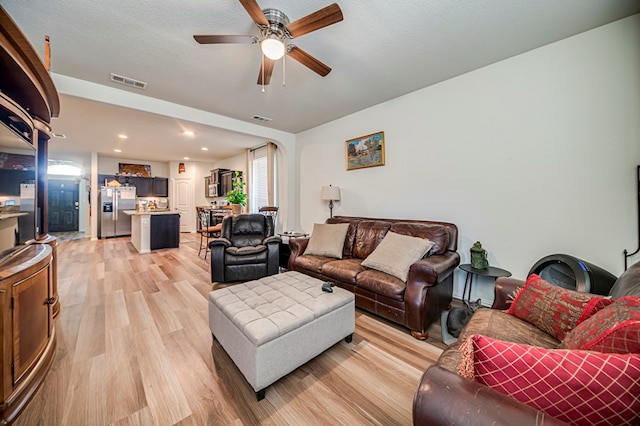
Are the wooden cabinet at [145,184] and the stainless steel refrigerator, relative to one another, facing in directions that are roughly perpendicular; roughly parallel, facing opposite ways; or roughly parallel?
roughly parallel

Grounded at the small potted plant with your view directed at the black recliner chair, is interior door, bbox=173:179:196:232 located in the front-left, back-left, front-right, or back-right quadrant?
back-right

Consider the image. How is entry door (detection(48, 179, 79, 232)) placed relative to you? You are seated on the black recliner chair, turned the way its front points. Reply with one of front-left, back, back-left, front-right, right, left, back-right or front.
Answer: back-right

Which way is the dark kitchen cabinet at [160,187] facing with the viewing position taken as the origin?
facing the viewer

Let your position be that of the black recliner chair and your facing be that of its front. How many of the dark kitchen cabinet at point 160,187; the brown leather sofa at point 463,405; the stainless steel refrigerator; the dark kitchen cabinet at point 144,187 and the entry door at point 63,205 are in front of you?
1

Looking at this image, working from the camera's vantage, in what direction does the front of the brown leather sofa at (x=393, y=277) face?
facing the viewer and to the left of the viewer

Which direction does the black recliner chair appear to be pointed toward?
toward the camera

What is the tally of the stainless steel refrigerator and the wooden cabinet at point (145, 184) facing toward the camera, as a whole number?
2

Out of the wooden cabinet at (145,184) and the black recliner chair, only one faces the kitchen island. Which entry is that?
the wooden cabinet

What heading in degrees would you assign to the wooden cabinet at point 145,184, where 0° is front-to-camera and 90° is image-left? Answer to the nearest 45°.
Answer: approximately 0°

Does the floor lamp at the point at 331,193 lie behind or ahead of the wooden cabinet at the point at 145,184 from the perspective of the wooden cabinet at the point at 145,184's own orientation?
ahead

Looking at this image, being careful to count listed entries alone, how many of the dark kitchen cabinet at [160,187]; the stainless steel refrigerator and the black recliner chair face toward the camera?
3

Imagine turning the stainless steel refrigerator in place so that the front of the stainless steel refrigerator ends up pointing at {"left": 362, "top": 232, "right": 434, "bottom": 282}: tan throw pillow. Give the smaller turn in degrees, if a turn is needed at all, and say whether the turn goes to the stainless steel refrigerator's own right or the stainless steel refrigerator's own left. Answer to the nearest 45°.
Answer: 0° — it already faces it

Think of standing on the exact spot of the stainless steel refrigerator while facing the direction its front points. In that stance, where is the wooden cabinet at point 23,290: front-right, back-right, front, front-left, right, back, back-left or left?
front
